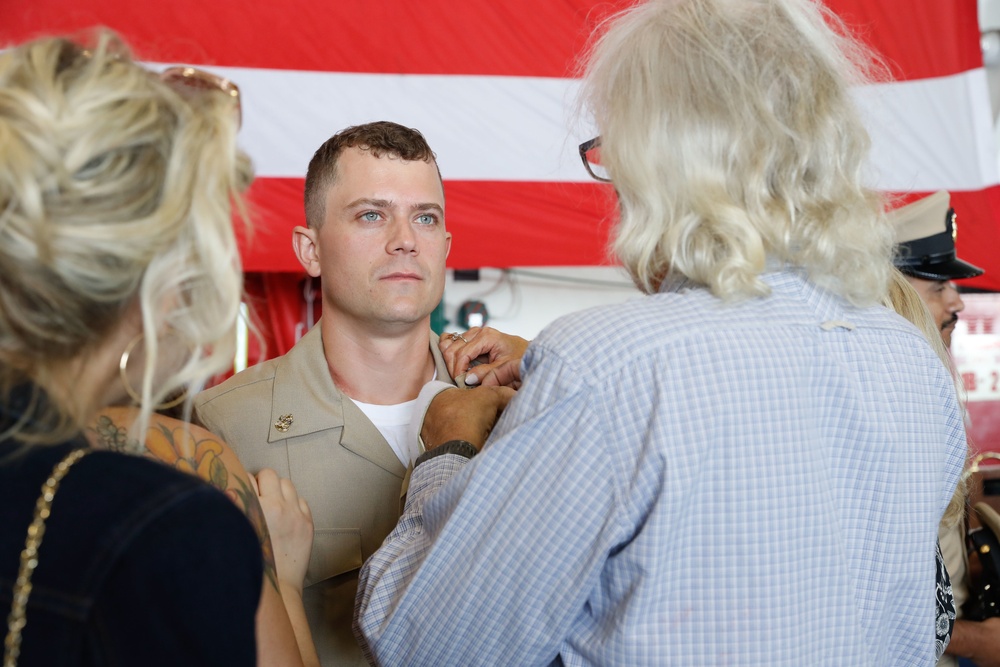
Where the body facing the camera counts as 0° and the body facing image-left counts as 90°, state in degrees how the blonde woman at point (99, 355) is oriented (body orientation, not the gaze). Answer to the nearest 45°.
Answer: approximately 225°

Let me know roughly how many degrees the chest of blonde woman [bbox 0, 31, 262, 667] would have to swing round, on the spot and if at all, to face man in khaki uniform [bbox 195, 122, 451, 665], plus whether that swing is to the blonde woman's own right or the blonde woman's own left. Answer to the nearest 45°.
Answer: approximately 45° to the blonde woman's own left

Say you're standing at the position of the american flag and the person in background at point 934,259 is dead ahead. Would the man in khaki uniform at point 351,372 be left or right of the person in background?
right

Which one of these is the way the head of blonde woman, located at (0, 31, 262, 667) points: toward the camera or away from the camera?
away from the camera
